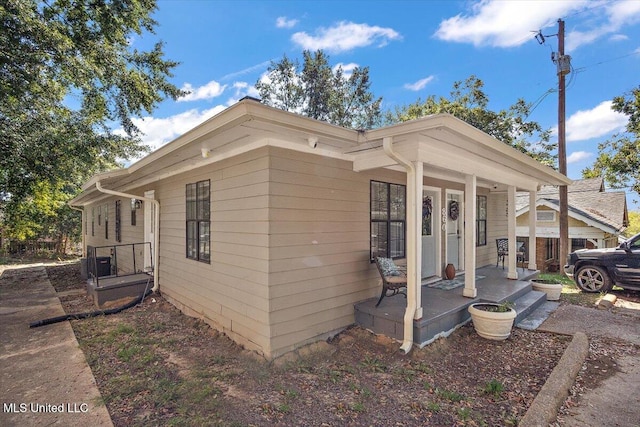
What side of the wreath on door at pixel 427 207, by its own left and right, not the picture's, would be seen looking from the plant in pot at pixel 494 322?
front

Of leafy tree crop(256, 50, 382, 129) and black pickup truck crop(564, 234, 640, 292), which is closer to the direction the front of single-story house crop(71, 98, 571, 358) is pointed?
the black pickup truck

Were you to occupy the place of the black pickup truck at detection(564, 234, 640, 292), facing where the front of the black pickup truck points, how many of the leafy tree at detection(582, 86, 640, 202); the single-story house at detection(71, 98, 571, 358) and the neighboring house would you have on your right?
2

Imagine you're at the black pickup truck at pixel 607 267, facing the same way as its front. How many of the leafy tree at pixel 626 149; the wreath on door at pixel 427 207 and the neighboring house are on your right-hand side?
2

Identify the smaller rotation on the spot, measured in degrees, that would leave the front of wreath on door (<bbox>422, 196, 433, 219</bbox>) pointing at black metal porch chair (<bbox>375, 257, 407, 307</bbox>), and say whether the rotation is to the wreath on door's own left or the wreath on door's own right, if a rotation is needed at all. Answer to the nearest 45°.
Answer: approximately 45° to the wreath on door's own right

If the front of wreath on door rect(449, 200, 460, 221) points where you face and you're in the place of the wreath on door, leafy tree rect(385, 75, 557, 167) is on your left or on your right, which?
on your left

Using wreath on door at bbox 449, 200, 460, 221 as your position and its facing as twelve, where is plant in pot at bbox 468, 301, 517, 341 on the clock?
The plant in pot is roughly at 1 o'clock from the wreath on door.

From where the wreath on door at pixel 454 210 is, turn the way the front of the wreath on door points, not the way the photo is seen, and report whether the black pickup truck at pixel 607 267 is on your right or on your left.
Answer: on your left

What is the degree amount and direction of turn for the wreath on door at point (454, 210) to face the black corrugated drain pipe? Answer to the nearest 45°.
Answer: approximately 90° to its right

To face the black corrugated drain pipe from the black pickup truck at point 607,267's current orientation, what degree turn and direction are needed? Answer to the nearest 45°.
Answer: approximately 45° to its left

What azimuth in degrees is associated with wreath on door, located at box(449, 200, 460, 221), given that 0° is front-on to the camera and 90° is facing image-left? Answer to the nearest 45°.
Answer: approximately 315°

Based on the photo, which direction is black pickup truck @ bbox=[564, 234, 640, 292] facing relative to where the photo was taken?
to the viewer's left

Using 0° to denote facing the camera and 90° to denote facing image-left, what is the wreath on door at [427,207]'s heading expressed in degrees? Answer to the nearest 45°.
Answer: approximately 315°

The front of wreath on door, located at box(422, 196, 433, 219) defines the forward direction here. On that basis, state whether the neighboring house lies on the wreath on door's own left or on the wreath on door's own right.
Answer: on the wreath on door's own left

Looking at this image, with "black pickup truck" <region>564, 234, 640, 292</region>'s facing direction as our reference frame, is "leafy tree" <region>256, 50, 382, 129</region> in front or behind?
in front

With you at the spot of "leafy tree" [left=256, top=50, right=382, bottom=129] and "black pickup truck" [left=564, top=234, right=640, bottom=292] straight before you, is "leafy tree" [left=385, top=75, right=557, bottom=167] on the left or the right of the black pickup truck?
left

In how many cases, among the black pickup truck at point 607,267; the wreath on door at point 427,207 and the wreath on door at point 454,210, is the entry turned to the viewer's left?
1
